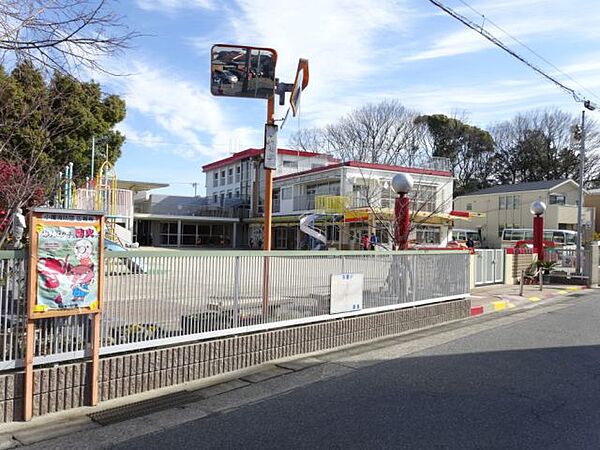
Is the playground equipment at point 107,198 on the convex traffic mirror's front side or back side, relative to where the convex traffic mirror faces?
on the back side

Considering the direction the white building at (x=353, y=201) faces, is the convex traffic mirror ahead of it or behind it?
ahead

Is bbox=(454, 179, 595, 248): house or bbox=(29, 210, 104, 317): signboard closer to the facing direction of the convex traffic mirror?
the signboard

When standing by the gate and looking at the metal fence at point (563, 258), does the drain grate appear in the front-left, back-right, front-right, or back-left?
back-right

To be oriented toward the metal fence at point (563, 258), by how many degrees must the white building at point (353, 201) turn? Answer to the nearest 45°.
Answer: approximately 90° to its left

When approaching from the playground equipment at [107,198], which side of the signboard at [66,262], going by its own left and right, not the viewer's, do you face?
back

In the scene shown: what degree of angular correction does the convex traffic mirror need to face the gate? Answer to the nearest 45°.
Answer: approximately 135° to its left

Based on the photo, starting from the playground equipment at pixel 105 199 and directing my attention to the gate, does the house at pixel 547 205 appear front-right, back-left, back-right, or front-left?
front-left

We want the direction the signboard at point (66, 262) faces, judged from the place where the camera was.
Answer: facing the viewer

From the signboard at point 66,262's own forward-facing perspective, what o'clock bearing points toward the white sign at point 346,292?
The white sign is roughly at 8 o'clock from the signboard.

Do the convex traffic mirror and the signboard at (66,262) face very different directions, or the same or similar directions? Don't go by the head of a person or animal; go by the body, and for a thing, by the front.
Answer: same or similar directions

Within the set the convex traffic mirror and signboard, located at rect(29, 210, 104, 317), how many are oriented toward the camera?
2

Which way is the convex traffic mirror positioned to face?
toward the camera

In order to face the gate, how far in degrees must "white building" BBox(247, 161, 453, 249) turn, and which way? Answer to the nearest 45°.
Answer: approximately 45° to its left

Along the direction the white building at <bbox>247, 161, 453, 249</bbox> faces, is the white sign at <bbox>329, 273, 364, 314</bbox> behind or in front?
in front

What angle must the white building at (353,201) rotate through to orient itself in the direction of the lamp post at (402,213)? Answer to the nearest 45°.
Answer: approximately 45° to its left
